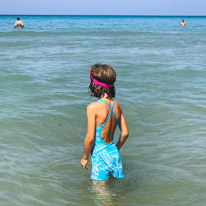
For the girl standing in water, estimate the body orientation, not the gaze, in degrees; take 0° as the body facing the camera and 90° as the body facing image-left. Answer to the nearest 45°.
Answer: approximately 135°
